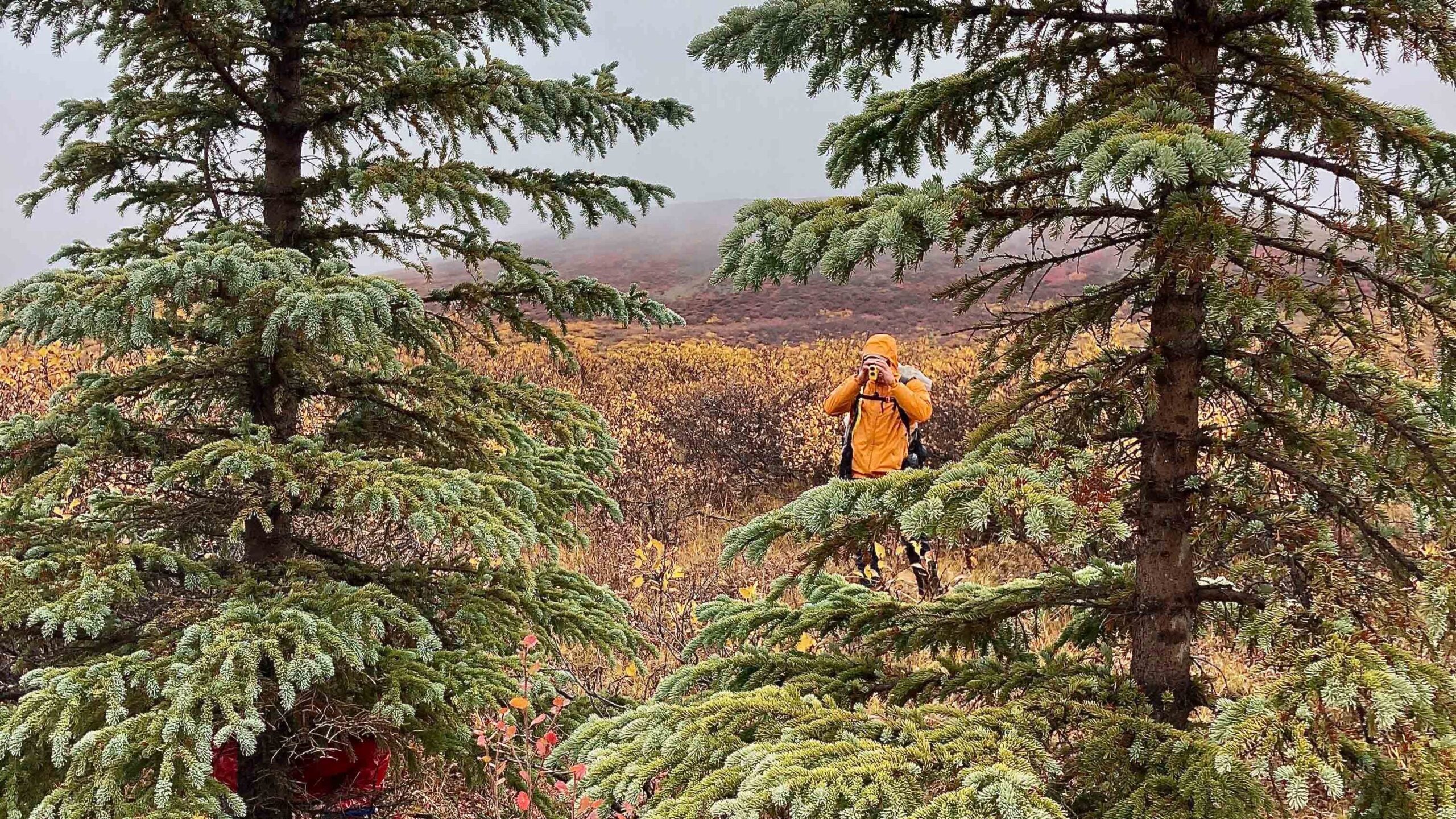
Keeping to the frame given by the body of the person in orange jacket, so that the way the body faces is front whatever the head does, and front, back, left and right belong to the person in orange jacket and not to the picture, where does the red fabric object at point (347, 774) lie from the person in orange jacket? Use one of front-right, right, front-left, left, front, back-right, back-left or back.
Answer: front-right

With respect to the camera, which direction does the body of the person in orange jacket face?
toward the camera

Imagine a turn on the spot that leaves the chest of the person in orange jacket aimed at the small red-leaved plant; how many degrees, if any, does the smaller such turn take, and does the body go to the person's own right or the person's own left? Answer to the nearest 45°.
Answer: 0° — they already face it

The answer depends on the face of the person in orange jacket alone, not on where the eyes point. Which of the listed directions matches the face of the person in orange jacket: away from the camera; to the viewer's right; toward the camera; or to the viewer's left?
toward the camera

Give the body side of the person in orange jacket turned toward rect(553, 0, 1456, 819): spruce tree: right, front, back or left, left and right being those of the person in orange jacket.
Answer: front

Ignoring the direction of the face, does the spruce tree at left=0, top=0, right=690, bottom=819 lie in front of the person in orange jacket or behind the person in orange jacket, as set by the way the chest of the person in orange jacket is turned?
in front

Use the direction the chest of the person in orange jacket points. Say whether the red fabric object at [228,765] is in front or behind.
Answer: in front
